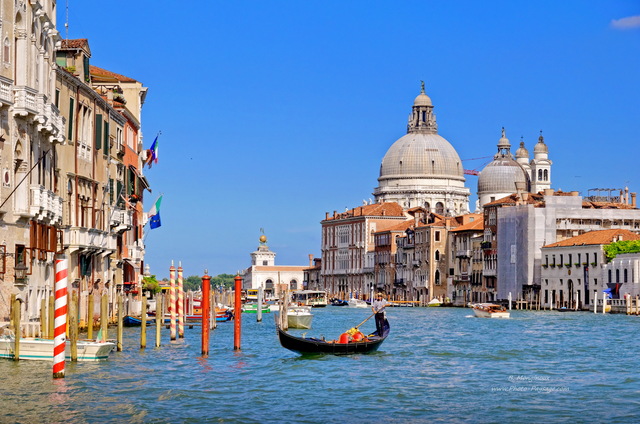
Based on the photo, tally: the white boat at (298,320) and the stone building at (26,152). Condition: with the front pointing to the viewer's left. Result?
0

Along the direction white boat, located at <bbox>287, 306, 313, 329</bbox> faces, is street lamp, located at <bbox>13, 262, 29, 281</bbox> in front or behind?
in front

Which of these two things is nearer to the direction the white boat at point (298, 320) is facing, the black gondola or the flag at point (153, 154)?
the black gondola

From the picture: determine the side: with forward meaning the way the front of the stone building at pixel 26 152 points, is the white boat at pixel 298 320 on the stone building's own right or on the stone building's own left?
on the stone building's own left

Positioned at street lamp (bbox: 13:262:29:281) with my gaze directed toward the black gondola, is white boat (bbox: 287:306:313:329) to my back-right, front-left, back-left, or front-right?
front-left

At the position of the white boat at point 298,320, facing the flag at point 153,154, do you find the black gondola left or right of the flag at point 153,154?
left

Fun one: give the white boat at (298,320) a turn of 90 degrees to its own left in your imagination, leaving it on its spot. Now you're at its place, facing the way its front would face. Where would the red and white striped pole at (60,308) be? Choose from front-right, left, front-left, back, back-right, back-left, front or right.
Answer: right

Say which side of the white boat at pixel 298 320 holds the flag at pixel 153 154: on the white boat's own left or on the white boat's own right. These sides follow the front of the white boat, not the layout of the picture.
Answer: on the white boat's own right

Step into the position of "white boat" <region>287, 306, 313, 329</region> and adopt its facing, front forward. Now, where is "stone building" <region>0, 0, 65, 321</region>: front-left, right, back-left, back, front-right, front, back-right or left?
front

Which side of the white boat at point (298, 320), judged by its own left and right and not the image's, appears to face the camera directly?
front

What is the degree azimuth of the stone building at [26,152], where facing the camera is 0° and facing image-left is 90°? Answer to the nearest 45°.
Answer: approximately 315°

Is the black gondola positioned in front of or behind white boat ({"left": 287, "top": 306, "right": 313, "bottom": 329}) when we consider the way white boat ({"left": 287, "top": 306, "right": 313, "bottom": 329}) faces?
in front

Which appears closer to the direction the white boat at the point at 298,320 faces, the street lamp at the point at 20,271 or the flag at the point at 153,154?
the street lamp
